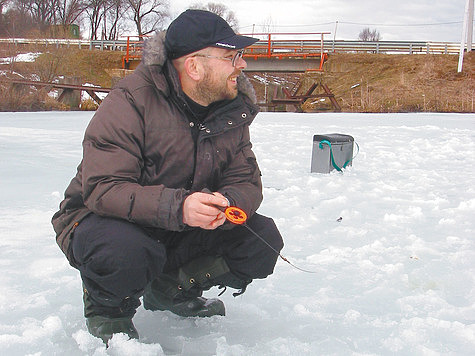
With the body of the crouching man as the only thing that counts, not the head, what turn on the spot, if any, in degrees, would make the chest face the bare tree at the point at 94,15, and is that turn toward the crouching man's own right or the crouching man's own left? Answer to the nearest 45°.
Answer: approximately 135° to the crouching man's own left

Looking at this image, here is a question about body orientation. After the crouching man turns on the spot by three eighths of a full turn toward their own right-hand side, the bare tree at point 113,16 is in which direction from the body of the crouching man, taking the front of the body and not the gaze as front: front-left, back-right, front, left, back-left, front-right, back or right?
right

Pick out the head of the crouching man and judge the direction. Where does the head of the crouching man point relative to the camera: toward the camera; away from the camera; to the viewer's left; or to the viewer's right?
to the viewer's right

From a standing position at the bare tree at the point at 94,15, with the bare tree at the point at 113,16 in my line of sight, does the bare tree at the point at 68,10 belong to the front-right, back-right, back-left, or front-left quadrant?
back-left

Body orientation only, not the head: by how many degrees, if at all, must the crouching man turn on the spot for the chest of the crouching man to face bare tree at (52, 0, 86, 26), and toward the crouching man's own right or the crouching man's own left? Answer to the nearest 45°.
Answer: approximately 135° to the crouching man's own left

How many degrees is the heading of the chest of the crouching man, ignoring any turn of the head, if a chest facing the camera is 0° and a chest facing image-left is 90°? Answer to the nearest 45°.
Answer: approximately 315°
